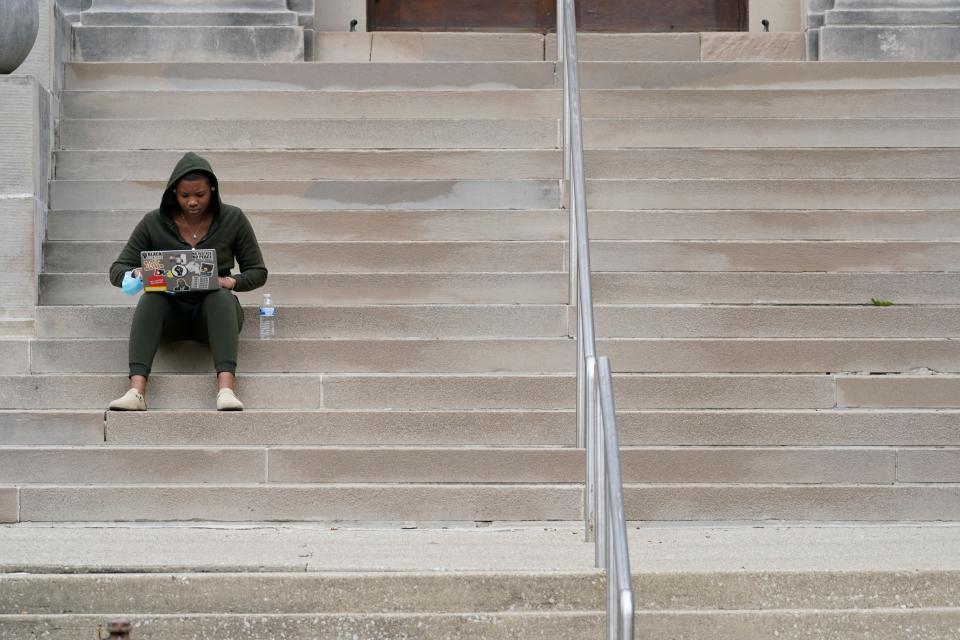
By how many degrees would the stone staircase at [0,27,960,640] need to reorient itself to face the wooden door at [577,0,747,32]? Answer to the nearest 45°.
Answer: approximately 180°

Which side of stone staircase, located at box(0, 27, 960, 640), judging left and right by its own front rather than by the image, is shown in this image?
front

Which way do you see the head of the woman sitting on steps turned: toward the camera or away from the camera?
toward the camera

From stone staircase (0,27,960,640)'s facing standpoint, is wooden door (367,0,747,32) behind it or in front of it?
behind

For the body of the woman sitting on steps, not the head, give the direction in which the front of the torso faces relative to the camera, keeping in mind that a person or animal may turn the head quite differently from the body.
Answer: toward the camera
